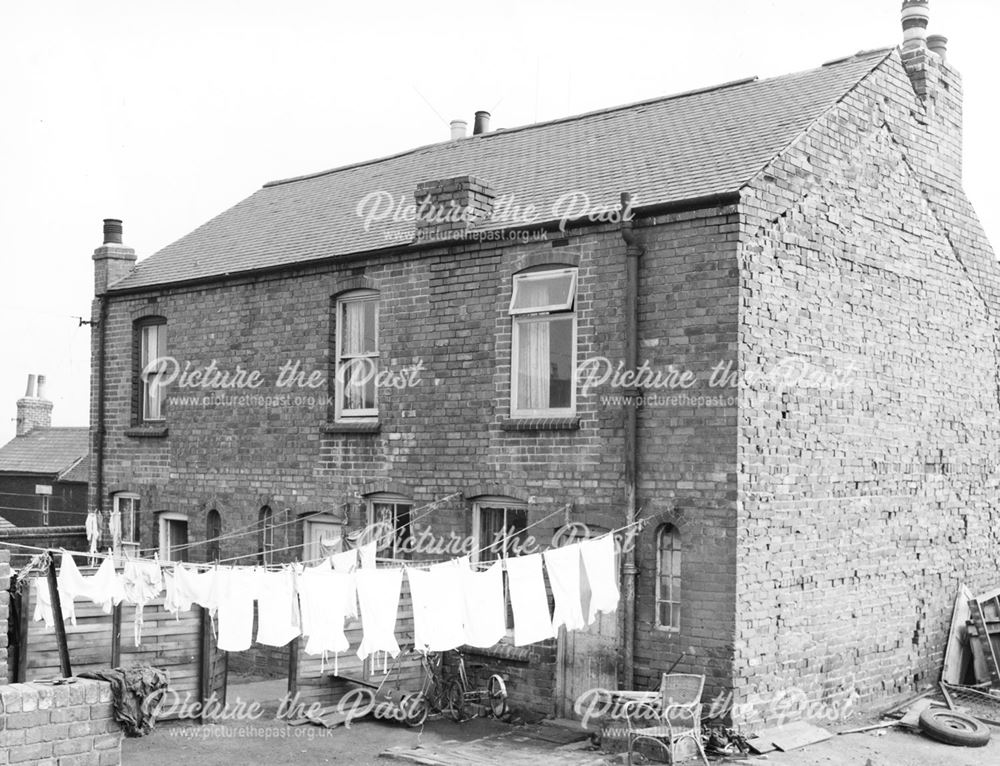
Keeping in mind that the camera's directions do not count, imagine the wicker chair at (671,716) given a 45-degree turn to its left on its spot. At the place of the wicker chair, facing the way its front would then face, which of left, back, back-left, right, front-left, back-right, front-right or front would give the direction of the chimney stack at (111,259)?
back-right

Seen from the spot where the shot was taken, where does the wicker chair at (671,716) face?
facing the viewer and to the left of the viewer

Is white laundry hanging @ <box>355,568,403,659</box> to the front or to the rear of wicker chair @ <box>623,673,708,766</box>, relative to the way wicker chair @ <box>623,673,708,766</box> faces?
to the front

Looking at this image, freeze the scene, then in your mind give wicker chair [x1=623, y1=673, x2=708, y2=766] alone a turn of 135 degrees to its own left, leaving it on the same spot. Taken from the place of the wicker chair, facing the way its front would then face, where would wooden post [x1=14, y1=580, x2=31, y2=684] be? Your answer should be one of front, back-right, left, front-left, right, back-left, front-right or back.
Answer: back

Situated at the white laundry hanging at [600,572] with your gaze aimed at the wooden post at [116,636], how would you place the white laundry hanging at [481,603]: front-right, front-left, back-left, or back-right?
front-left
